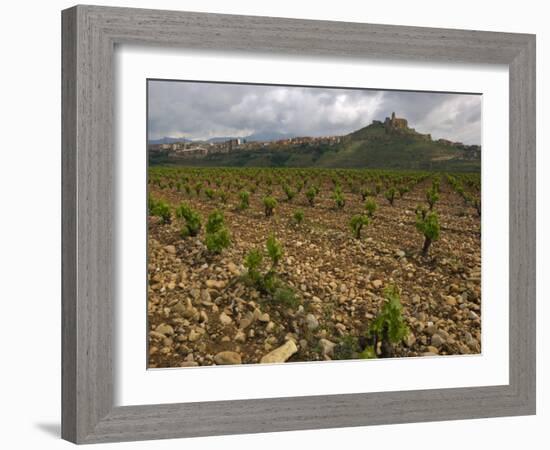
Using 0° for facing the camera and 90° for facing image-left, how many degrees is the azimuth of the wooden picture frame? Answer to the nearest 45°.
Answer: approximately 315°
